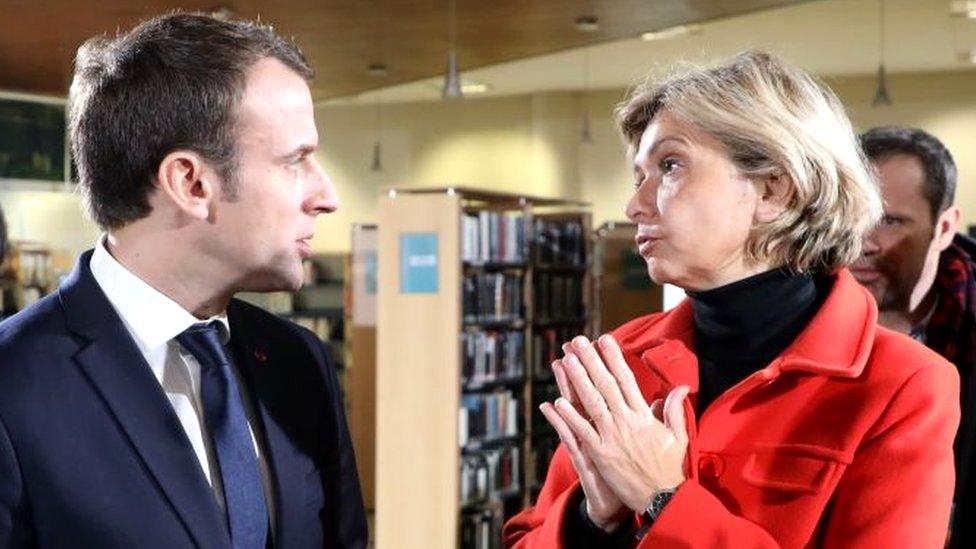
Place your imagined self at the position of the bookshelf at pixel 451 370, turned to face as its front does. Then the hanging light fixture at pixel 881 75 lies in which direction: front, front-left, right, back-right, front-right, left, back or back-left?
left

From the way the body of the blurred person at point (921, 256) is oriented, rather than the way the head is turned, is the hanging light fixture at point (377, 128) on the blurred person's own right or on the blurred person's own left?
on the blurred person's own right

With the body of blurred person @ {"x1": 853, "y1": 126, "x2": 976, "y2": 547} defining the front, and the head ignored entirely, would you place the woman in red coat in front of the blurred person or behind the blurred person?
in front

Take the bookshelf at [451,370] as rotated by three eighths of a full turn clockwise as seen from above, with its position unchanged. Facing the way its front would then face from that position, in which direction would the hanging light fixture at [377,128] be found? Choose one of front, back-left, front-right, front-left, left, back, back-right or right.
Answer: right

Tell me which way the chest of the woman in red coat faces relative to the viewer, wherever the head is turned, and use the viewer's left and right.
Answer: facing the viewer and to the left of the viewer

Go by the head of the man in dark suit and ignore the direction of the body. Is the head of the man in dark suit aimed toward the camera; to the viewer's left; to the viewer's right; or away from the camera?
to the viewer's right

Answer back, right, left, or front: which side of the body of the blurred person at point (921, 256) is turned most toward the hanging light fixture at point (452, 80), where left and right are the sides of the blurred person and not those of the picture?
right

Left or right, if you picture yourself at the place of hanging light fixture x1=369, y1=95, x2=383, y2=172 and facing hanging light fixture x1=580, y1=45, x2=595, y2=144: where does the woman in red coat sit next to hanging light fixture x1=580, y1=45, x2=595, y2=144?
right

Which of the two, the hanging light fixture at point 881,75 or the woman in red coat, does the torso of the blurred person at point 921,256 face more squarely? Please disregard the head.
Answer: the woman in red coat

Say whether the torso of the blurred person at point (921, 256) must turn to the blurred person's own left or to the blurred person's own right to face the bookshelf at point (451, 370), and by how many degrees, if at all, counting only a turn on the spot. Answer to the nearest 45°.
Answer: approximately 90° to the blurred person's own right

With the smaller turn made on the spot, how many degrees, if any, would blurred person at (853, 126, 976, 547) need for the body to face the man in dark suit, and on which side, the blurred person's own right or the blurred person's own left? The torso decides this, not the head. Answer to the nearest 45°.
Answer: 0° — they already face them

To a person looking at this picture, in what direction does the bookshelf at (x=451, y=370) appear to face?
facing the viewer and to the right of the viewer

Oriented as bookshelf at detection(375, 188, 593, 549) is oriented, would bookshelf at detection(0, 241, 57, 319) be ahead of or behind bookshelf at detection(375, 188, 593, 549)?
behind

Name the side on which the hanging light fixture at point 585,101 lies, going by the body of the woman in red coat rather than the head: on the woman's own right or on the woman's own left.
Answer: on the woman's own right

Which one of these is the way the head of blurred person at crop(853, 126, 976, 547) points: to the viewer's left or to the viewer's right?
to the viewer's left

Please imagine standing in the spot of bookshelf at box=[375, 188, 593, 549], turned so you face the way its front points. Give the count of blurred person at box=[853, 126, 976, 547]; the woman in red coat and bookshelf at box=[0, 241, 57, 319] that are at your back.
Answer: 1

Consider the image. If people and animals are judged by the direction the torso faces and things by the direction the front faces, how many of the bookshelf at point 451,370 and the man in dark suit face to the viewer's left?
0
